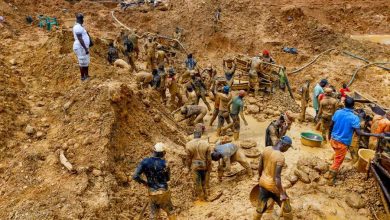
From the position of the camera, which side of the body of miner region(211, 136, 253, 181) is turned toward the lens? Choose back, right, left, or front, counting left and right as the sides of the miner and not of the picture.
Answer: left

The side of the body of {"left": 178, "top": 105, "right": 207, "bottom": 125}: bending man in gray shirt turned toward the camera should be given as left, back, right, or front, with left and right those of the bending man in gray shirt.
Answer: left

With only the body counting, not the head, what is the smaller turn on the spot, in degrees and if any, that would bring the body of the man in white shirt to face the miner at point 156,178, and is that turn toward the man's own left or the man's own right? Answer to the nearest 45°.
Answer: approximately 90° to the man's own right

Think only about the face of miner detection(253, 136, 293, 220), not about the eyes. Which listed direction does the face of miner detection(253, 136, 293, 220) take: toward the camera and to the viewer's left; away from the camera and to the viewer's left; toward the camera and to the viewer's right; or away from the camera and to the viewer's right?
away from the camera and to the viewer's right

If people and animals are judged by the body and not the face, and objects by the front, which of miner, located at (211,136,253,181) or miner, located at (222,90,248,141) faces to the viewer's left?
miner, located at (211,136,253,181)

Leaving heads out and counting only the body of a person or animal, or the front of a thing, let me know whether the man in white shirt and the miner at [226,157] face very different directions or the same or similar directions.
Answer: very different directions

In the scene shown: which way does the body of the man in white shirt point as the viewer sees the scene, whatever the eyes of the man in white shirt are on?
to the viewer's right
